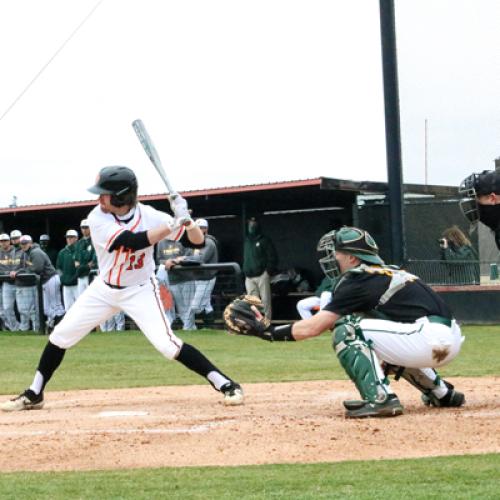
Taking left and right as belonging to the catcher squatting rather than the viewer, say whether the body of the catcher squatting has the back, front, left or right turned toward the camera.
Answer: left

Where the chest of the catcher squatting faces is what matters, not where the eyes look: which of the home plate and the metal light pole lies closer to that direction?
the home plate

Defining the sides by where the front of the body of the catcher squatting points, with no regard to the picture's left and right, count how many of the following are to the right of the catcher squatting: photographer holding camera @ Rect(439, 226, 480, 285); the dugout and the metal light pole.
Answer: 3

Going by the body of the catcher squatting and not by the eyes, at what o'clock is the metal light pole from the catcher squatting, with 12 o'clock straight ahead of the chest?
The metal light pole is roughly at 3 o'clock from the catcher squatting.

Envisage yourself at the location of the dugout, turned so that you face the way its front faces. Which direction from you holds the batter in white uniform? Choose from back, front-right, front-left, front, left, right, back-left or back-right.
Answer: front-left

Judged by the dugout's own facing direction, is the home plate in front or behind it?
in front

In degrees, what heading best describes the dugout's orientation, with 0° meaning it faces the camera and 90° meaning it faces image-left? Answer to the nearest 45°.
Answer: approximately 45°

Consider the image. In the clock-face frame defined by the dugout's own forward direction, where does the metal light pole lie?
The metal light pole is roughly at 10 o'clock from the dugout.

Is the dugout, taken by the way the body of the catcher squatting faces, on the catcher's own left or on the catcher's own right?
on the catcher's own right
